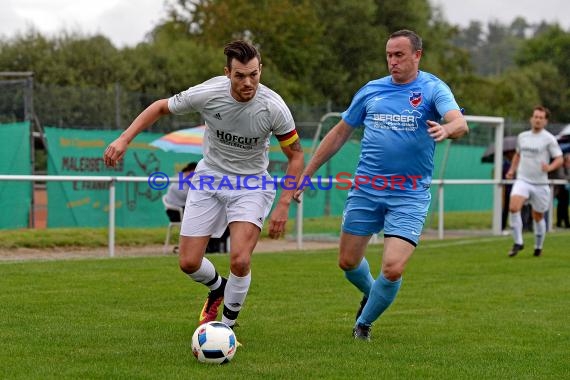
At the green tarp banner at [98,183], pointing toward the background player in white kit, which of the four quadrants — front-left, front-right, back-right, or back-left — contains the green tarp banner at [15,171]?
back-right

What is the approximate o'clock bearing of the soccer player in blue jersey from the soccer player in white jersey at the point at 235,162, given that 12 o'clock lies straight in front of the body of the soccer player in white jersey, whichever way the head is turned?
The soccer player in blue jersey is roughly at 9 o'clock from the soccer player in white jersey.

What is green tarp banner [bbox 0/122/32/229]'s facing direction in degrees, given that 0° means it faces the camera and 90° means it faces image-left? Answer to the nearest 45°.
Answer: approximately 0°

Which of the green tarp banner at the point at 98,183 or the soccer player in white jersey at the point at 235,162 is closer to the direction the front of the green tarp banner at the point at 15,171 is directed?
the soccer player in white jersey

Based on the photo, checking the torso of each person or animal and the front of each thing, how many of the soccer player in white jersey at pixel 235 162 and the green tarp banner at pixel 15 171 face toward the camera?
2

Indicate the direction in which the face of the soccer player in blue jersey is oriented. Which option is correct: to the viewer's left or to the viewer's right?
to the viewer's left

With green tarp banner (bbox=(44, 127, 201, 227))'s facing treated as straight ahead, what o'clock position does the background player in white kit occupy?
The background player in white kit is roughly at 10 o'clock from the green tarp banner.

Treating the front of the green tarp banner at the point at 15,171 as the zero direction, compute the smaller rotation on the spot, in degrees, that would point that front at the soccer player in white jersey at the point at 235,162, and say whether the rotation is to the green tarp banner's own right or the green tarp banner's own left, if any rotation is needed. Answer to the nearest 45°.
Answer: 0° — it already faces them
